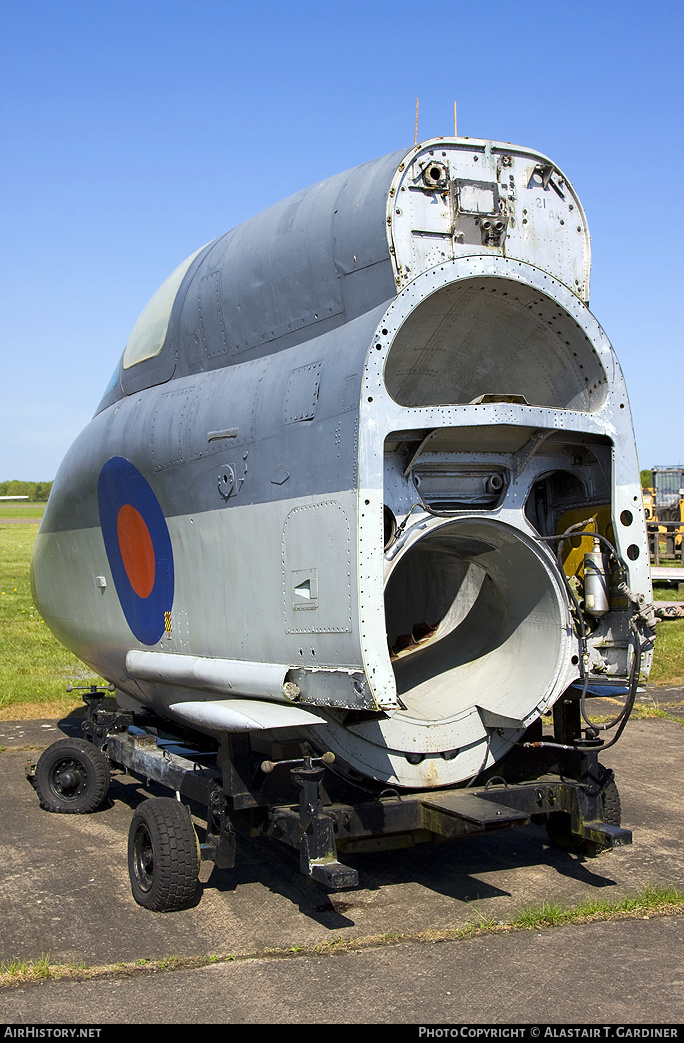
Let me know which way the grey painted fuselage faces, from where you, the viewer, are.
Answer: facing away from the viewer and to the left of the viewer
